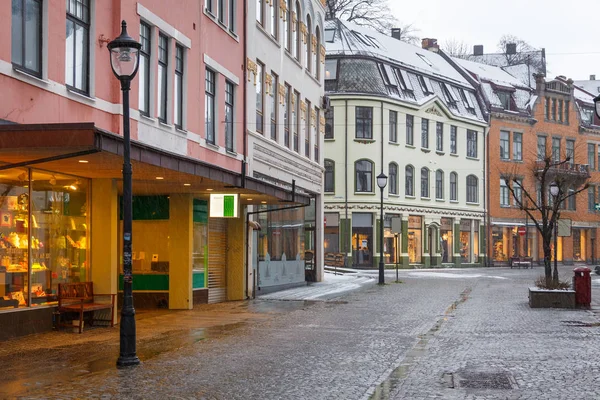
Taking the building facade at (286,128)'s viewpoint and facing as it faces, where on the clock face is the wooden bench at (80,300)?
The wooden bench is roughly at 2 o'clock from the building facade.

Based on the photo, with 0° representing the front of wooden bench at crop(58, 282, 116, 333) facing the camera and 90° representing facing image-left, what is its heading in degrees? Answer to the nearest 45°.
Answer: approximately 315°

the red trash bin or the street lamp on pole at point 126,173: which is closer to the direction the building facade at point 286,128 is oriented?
the red trash bin

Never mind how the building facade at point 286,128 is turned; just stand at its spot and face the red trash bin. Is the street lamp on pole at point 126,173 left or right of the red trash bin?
right

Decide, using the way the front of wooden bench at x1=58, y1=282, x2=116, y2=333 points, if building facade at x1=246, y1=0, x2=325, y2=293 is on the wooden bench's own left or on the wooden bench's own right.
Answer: on the wooden bench's own left

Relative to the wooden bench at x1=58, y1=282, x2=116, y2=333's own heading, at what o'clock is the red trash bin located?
The red trash bin is roughly at 10 o'clock from the wooden bench.

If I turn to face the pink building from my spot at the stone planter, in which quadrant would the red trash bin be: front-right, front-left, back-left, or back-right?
back-left

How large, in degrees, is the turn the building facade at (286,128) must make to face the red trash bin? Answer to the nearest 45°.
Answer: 0° — it already faces it

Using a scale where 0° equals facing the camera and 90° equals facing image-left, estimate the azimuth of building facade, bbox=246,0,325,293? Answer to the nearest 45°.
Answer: approximately 315°

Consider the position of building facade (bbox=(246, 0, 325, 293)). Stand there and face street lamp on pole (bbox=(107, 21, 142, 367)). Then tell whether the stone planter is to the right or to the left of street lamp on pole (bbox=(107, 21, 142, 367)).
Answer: left

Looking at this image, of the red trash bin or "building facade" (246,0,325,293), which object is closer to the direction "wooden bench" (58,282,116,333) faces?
the red trash bin

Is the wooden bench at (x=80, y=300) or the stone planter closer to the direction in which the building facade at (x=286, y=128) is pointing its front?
the stone planter
